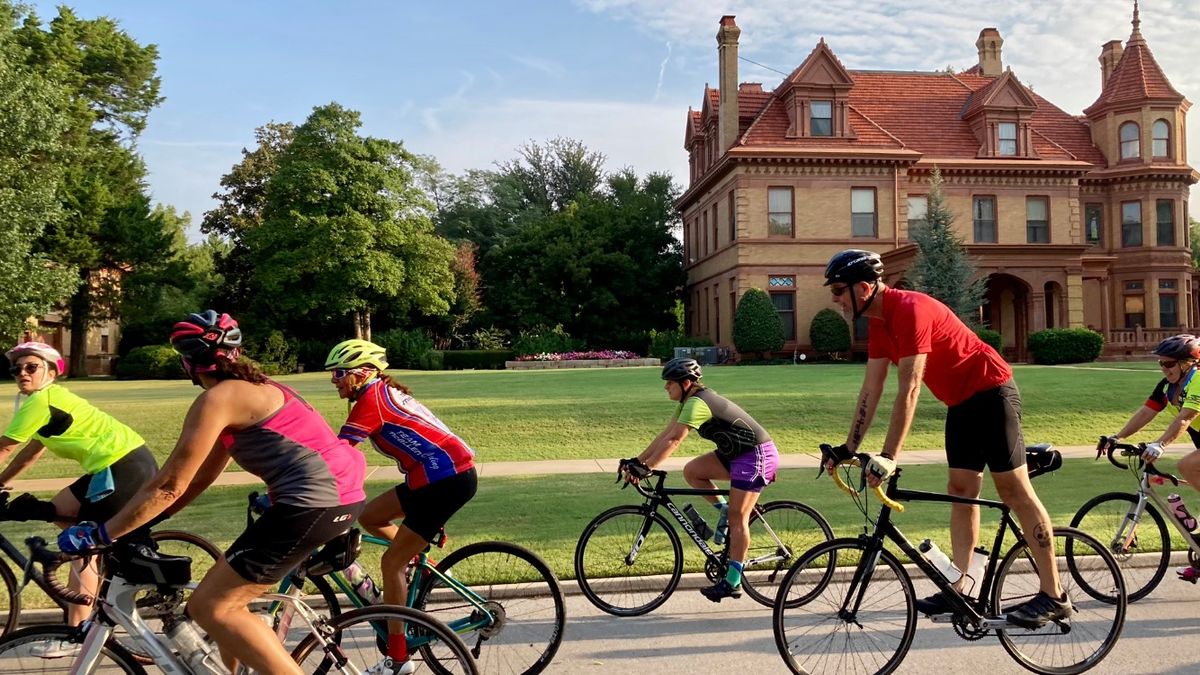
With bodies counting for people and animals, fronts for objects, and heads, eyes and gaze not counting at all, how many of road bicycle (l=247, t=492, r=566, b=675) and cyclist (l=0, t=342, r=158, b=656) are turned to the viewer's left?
2

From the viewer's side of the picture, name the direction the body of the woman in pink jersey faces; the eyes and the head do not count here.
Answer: to the viewer's left

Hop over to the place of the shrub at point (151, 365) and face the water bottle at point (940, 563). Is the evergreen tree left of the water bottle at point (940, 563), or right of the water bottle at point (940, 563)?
left

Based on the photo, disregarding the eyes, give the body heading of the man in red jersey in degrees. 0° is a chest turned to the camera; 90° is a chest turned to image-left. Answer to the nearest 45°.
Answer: approximately 90°

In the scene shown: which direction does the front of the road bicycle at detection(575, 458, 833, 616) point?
to the viewer's left

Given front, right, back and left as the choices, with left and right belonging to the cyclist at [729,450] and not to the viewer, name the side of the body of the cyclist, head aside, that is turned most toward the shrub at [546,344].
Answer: right

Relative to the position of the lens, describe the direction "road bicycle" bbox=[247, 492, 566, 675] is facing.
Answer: facing to the left of the viewer

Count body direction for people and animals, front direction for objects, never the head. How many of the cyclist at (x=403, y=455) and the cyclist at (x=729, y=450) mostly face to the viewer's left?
2

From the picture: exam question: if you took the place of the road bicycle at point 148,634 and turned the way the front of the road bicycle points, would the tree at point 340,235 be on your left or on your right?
on your right

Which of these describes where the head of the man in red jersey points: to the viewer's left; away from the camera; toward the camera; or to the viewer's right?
to the viewer's left

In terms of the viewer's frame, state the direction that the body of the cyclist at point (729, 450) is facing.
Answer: to the viewer's left

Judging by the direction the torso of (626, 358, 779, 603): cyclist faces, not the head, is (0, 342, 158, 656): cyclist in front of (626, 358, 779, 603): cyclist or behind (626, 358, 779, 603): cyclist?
in front

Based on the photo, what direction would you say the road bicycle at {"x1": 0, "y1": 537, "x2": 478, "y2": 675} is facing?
to the viewer's left

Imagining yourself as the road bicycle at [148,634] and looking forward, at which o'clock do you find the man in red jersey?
The man in red jersey is roughly at 6 o'clock from the road bicycle.

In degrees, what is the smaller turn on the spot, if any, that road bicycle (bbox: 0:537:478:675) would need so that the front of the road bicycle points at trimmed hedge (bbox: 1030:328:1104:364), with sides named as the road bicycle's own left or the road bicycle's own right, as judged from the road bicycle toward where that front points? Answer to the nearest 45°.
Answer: approximately 135° to the road bicycle's own right

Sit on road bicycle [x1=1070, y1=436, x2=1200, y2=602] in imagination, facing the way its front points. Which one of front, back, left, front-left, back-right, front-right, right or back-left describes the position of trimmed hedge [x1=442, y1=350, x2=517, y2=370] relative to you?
front-right

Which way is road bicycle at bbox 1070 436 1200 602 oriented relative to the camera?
to the viewer's left

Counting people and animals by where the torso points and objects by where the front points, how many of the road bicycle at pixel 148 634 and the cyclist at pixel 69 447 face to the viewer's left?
2

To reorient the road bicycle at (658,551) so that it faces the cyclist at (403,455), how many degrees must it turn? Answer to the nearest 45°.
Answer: approximately 45° to its left

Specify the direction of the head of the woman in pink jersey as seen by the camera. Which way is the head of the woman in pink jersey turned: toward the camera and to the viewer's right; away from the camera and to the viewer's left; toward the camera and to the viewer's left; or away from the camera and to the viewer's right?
away from the camera and to the viewer's left
